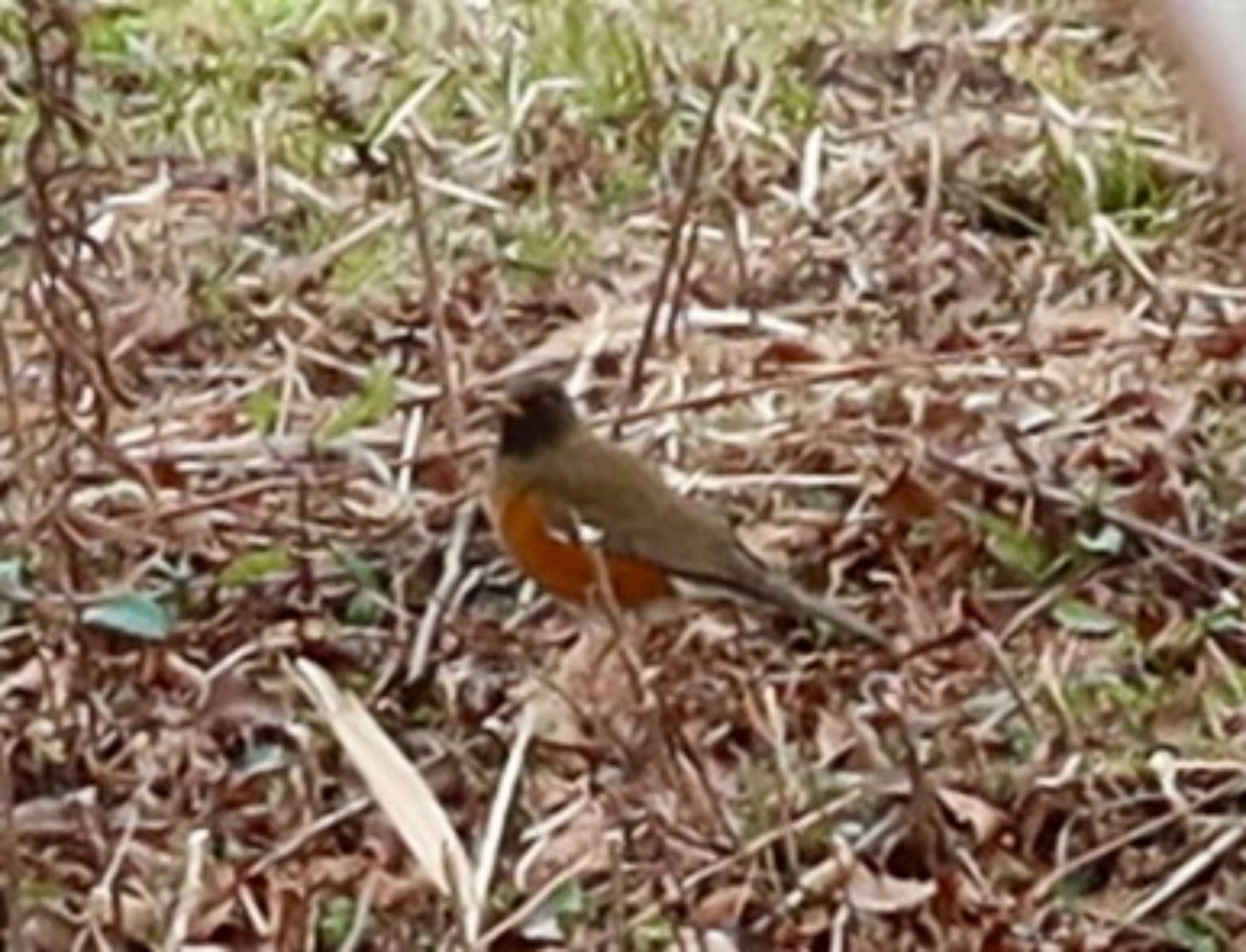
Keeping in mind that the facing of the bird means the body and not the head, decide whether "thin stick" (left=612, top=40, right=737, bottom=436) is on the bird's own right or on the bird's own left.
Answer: on the bird's own right

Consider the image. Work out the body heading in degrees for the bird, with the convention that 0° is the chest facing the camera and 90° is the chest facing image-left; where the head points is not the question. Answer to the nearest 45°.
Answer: approximately 90°

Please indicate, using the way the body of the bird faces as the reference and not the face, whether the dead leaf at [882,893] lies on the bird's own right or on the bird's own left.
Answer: on the bird's own left

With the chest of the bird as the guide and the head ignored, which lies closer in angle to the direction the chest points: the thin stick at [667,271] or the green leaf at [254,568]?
the green leaf

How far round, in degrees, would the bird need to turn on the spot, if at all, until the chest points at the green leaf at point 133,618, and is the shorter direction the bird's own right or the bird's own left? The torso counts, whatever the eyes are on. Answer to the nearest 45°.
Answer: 0° — it already faces it

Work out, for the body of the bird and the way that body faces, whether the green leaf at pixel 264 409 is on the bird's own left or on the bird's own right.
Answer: on the bird's own right

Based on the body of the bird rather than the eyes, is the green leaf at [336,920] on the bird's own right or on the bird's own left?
on the bird's own left

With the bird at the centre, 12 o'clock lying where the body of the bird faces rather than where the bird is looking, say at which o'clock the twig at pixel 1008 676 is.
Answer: The twig is roughly at 7 o'clock from the bird.

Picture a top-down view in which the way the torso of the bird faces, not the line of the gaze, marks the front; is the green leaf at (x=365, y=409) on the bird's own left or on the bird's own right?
on the bird's own right

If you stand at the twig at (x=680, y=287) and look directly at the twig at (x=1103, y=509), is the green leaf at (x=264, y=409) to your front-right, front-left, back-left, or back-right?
back-right

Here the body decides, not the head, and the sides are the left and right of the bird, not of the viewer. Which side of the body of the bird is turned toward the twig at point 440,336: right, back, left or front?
right

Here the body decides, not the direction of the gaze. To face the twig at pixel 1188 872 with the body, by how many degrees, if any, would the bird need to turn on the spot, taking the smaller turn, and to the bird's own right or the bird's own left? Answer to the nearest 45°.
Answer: approximately 135° to the bird's own left
